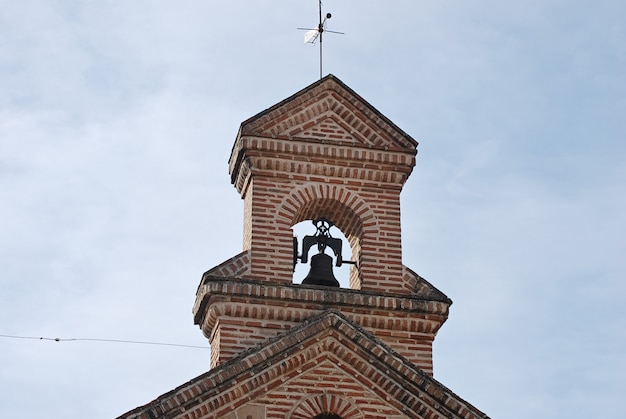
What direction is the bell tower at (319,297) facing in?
toward the camera
